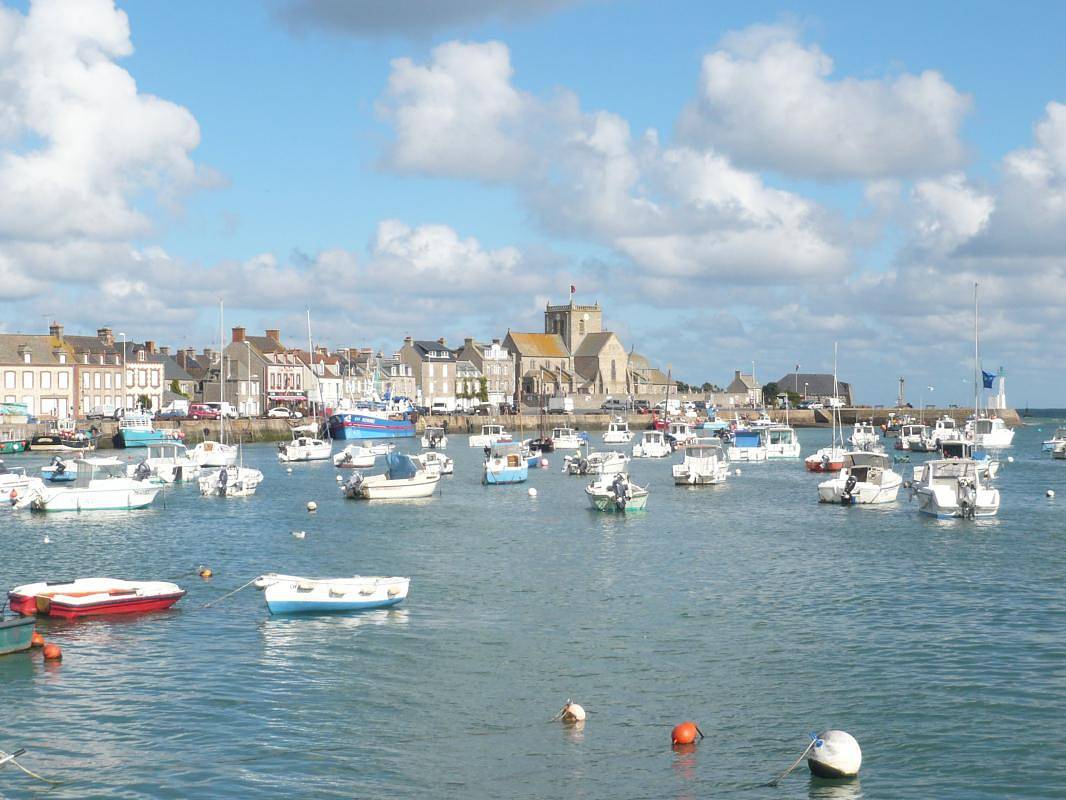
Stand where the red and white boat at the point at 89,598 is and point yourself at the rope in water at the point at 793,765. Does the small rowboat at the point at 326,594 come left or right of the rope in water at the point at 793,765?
left

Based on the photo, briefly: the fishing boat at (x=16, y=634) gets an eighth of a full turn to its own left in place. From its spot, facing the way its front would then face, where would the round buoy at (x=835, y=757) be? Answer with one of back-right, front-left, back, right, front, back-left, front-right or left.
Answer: right
